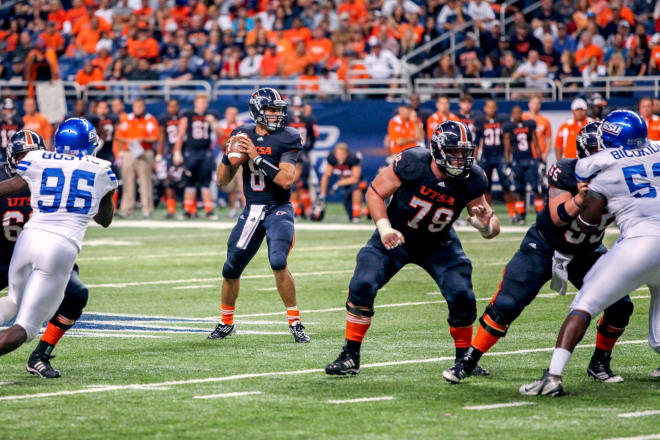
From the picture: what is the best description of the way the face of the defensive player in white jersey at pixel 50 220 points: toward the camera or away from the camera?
away from the camera

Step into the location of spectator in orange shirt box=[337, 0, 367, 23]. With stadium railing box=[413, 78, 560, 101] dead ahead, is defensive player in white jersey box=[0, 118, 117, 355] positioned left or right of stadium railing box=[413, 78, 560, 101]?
right

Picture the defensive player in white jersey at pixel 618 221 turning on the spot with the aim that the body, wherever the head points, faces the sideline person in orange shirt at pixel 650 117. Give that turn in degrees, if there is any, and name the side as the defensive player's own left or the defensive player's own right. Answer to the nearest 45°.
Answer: approximately 45° to the defensive player's own right

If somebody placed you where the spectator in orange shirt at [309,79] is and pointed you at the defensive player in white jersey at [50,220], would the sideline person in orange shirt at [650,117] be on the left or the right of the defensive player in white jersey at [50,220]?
left

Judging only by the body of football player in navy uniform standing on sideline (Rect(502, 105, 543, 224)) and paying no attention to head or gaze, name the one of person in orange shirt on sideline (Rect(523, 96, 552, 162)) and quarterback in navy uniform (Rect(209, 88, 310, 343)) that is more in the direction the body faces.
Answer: the quarterback in navy uniform

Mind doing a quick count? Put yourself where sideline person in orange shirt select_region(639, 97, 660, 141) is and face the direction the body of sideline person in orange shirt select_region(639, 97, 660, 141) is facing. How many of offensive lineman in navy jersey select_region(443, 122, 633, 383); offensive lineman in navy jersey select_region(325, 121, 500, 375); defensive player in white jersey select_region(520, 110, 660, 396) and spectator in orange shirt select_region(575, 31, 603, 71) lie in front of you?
3

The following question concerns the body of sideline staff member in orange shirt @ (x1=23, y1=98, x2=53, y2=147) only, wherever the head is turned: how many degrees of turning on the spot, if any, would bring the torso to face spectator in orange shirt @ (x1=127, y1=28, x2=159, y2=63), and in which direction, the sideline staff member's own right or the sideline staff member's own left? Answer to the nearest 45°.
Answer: approximately 135° to the sideline staff member's own left

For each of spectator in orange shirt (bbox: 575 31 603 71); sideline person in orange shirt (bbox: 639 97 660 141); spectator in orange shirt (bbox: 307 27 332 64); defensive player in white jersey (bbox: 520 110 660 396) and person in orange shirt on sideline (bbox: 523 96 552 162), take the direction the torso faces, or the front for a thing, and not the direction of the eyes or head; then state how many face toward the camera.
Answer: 4

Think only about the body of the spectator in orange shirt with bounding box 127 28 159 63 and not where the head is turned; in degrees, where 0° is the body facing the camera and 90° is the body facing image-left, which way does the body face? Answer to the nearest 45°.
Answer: approximately 0°
